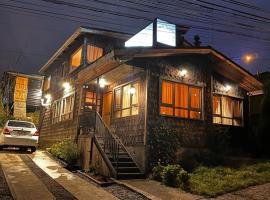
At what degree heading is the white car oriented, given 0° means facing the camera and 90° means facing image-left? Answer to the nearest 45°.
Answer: approximately 180°

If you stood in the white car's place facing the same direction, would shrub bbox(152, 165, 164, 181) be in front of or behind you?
behind

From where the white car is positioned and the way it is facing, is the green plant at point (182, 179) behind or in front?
behind

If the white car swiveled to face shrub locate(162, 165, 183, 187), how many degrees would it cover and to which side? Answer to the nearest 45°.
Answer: approximately 135° to its right

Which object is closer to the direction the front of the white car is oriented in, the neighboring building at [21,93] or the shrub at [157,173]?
the neighboring building

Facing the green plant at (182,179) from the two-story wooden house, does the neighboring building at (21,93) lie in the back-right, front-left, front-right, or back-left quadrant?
back-right

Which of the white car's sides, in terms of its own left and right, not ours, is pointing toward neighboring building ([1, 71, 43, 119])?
front

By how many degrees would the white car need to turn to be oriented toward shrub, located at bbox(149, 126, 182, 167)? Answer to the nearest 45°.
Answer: approximately 135° to its right

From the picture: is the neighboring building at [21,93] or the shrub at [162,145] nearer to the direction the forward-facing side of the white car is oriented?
the neighboring building
